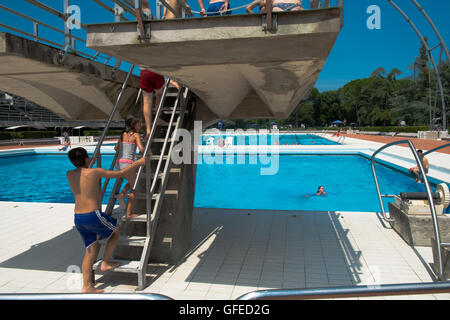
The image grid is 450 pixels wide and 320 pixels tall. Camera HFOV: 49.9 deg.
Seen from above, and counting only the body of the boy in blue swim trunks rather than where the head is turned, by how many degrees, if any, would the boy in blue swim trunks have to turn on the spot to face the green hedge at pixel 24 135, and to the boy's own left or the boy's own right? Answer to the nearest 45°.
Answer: approximately 45° to the boy's own left

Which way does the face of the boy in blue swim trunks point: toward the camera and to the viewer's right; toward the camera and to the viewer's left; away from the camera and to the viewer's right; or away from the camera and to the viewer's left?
away from the camera and to the viewer's right

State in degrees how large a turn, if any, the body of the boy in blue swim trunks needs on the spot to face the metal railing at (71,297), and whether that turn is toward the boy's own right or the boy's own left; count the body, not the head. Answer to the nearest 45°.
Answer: approximately 135° to the boy's own right

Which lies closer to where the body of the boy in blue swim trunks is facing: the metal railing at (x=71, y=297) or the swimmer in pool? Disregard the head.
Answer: the swimmer in pool

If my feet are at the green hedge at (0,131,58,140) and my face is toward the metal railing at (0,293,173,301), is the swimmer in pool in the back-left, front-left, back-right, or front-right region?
front-left

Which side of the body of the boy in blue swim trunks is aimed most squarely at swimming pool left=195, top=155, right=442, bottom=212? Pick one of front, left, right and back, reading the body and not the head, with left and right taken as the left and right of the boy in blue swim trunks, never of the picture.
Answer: front

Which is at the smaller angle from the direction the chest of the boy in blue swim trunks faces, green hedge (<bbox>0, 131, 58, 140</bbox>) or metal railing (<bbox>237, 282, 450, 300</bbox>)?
the green hedge

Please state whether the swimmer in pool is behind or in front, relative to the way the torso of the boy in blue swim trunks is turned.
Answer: in front

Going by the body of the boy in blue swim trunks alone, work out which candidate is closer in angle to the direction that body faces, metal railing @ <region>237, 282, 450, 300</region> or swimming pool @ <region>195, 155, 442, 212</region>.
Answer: the swimming pool

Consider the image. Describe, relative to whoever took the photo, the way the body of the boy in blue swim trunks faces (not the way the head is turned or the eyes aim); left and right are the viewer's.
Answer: facing away from the viewer and to the right of the viewer
